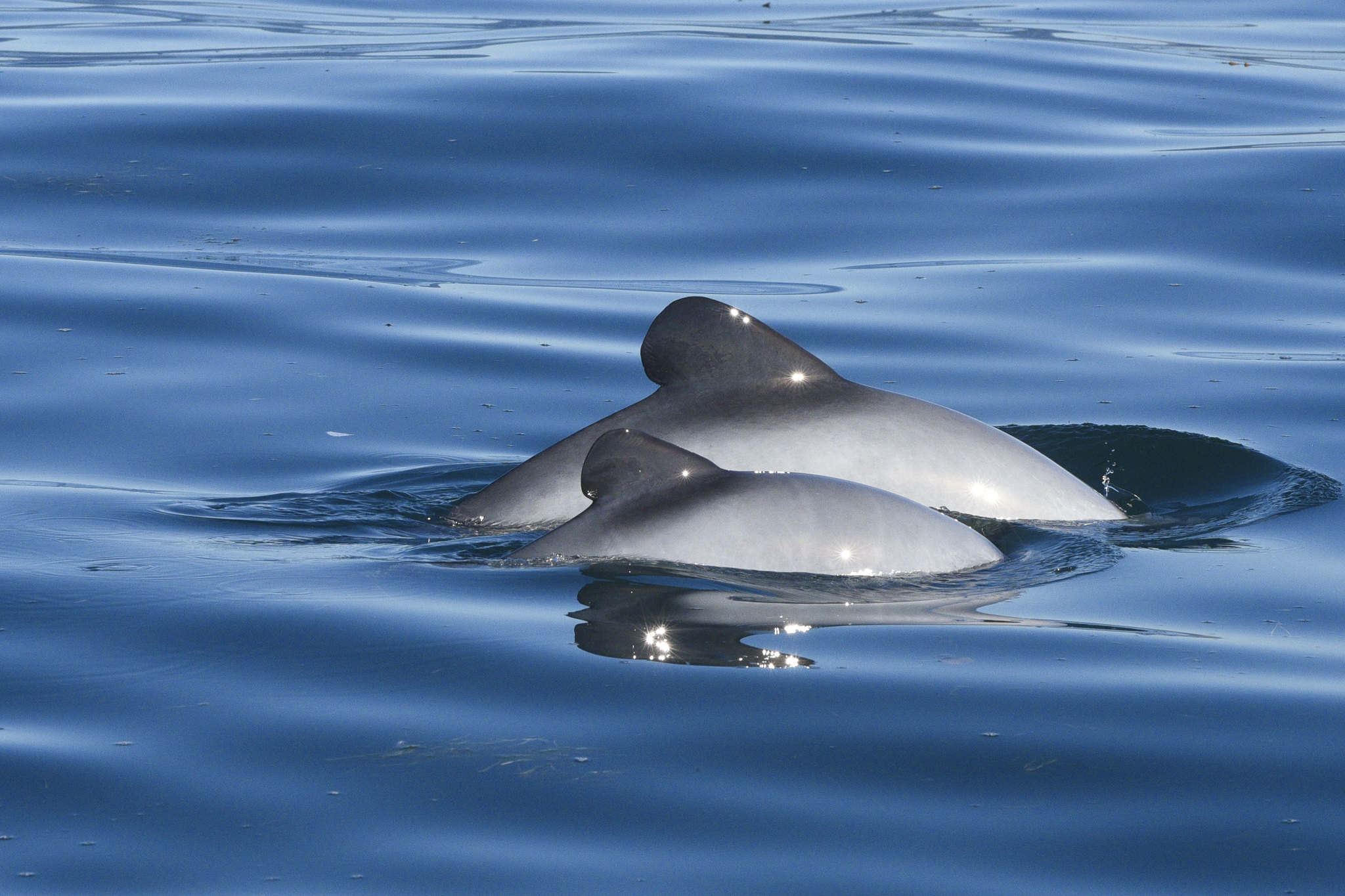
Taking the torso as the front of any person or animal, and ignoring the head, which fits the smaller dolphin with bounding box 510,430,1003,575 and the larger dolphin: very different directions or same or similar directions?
same or similar directions

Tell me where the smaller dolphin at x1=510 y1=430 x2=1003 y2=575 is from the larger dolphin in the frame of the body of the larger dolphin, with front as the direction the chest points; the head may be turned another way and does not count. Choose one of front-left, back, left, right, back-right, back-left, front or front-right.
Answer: right

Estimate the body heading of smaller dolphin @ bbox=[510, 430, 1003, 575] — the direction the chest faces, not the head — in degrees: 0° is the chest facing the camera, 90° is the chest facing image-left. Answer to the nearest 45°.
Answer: approximately 270°

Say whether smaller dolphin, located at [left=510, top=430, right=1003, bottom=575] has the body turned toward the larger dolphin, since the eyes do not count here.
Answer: no

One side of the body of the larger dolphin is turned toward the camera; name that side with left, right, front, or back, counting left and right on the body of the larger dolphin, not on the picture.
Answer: right

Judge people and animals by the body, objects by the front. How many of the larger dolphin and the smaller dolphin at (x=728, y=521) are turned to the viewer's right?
2
